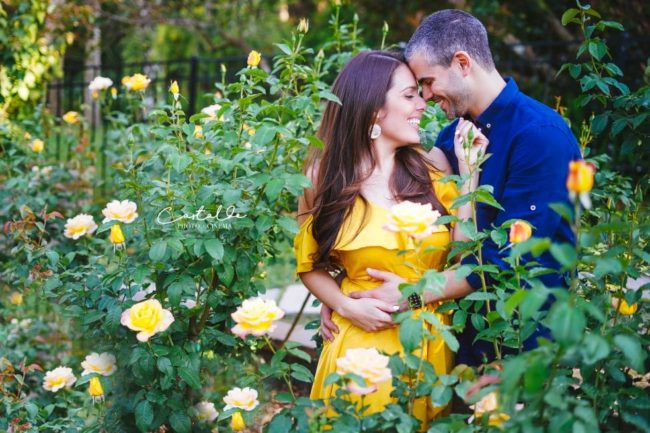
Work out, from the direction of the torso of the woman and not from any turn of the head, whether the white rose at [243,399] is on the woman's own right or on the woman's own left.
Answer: on the woman's own right

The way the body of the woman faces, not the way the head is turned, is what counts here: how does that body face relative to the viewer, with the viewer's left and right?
facing the viewer and to the right of the viewer

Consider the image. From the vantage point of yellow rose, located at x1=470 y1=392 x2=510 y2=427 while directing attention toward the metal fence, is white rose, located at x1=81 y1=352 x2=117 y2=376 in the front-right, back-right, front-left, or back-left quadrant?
front-left

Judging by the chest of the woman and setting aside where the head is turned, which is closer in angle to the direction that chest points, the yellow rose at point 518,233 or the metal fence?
the yellow rose

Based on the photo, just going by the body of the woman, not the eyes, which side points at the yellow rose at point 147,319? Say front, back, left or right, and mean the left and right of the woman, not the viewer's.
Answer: right
